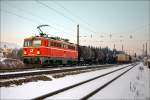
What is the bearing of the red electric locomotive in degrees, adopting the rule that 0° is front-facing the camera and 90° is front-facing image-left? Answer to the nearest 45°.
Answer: approximately 45°
